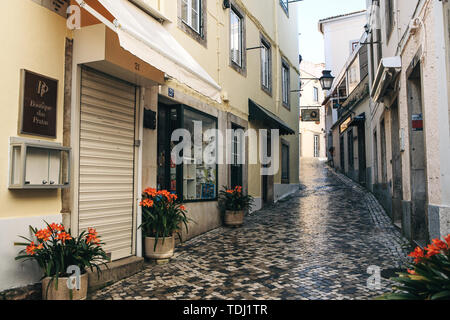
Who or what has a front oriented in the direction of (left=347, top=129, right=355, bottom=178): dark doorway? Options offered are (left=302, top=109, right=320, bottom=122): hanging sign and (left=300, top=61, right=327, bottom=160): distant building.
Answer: the distant building

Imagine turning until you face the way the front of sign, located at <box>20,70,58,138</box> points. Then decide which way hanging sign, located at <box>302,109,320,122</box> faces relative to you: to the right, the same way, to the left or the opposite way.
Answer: to the right

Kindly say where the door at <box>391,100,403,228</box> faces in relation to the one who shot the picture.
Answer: facing to the left of the viewer

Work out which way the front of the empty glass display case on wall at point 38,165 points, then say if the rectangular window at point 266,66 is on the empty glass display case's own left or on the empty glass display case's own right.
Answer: on the empty glass display case's own left

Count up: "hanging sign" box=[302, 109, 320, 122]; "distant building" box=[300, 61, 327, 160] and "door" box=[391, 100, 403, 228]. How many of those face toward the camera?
2

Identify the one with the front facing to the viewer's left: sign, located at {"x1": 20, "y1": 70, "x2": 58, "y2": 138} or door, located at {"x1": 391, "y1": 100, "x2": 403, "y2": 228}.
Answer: the door

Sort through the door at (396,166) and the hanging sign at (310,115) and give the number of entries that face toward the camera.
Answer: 1

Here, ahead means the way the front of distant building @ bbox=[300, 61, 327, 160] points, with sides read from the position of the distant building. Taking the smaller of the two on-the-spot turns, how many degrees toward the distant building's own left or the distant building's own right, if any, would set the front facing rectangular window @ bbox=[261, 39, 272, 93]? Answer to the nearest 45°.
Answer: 0° — it already faces it

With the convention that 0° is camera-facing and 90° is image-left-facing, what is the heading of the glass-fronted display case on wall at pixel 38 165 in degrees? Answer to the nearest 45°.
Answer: approximately 315°

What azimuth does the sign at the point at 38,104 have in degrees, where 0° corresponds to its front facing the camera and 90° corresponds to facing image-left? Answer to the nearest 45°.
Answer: approximately 315°
